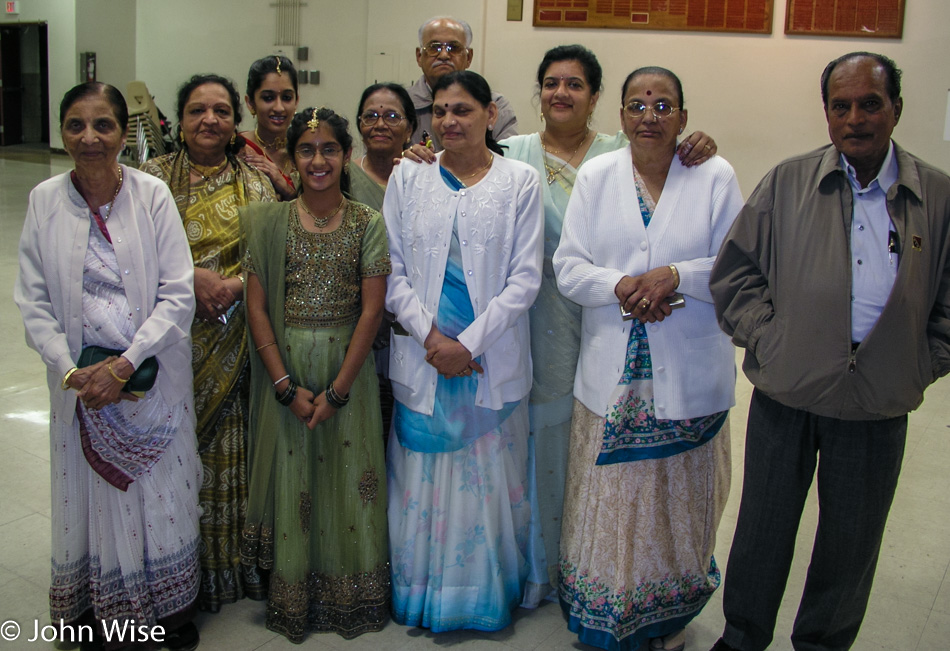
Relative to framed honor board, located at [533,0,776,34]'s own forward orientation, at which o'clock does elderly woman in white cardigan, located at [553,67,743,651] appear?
The elderly woman in white cardigan is roughly at 12 o'clock from the framed honor board.

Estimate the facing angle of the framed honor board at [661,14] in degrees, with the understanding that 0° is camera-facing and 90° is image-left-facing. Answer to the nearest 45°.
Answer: approximately 0°

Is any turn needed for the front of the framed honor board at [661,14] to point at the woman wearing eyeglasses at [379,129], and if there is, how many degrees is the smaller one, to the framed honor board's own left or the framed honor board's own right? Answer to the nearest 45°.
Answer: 0° — it already faces them
